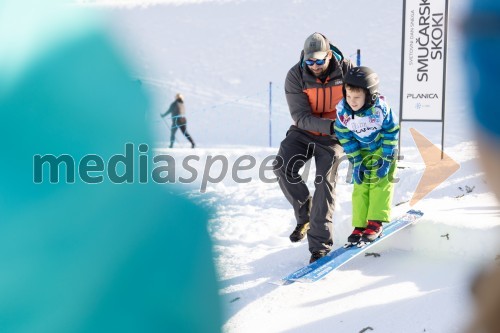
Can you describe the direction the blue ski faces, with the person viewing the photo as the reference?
facing the viewer and to the left of the viewer

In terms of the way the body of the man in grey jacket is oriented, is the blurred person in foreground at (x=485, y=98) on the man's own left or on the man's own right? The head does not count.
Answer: on the man's own left

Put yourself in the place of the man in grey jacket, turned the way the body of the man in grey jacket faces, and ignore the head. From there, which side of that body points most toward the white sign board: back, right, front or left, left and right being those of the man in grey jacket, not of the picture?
back

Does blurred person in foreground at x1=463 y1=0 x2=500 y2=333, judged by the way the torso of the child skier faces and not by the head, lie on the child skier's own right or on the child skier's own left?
on the child skier's own left

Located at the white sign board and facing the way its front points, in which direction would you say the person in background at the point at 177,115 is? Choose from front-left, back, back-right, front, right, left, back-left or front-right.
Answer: back-right

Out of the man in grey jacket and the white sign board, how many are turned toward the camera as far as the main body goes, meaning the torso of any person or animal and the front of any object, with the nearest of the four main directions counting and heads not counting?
2

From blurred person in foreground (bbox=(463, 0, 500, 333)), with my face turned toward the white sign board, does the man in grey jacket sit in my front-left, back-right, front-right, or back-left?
front-left

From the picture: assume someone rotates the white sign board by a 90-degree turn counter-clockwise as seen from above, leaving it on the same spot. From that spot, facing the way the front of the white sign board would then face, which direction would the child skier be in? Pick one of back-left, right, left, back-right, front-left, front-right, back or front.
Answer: right

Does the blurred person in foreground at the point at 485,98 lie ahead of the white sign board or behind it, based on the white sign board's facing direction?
ahead

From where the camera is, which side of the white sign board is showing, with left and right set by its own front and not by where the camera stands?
front

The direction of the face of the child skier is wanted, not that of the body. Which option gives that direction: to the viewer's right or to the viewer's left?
to the viewer's left

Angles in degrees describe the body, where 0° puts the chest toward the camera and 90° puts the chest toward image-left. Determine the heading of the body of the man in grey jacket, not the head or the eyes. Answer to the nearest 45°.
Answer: approximately 0°
